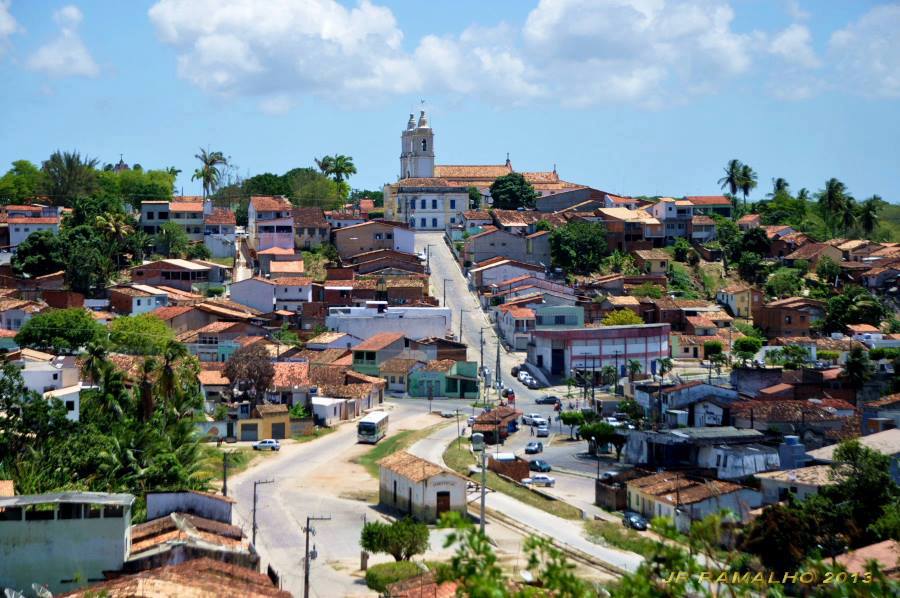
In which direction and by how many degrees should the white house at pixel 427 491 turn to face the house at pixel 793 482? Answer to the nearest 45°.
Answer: approximately 45° to its left

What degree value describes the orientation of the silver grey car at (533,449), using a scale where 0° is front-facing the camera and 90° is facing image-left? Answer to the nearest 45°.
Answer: approximately 45°

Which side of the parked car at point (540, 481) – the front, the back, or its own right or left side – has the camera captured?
left

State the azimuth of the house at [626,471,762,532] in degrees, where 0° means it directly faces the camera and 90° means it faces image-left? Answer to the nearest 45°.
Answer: approximately 45°

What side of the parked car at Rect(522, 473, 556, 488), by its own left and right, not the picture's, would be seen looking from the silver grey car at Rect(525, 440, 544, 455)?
right

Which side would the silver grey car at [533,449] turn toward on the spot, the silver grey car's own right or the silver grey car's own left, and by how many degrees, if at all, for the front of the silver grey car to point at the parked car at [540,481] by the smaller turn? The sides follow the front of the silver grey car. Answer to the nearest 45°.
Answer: approximately 45° to the silver grey car's own left

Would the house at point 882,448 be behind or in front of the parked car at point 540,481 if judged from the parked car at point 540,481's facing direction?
behind

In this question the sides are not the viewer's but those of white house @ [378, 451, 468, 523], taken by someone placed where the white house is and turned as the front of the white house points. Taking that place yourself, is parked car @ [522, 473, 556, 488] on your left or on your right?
on your left

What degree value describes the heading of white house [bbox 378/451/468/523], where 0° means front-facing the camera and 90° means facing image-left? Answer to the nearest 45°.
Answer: approximately 315°

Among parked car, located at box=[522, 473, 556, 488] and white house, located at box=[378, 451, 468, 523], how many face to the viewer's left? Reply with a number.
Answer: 1
